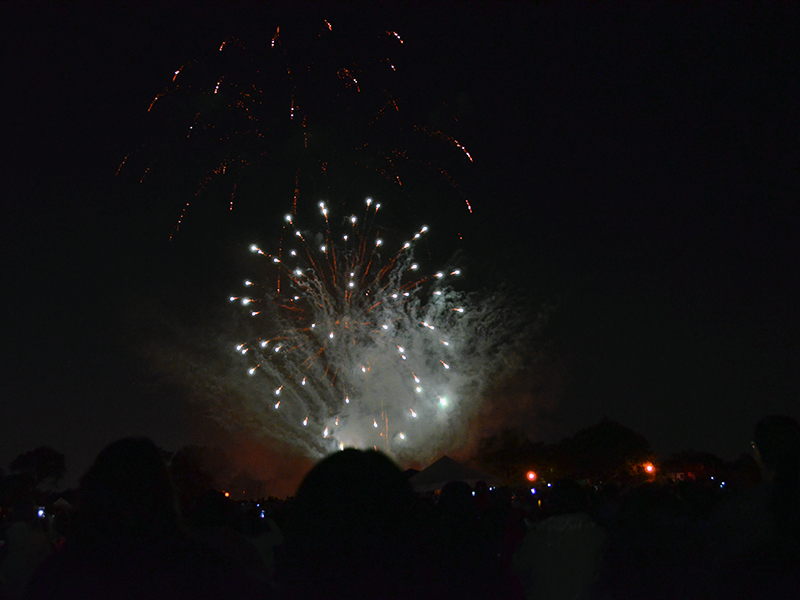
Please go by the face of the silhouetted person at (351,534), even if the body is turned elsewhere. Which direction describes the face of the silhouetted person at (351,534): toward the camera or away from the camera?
away from the camera

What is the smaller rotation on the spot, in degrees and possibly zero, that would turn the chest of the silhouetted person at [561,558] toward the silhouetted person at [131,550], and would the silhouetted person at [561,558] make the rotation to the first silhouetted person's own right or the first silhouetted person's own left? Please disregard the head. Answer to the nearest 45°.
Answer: approximately 135° to the first silhouetted person's own left

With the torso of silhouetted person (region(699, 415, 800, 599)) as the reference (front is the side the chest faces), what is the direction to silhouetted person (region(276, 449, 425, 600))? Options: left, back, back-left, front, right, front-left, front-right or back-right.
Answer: back-left

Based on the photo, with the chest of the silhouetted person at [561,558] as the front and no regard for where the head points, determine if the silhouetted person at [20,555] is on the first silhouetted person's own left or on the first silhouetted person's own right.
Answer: on the first silhouetted person's own left

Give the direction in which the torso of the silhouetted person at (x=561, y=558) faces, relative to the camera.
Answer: away from the camera

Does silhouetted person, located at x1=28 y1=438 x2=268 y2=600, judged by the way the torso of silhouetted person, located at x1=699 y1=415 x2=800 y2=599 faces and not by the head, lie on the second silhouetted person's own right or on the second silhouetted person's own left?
on the second silhouetted person's own left

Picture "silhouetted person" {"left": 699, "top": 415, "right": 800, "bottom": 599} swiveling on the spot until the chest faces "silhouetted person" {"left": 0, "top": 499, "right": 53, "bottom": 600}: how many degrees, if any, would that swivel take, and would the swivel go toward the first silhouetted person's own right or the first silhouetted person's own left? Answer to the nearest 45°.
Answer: approximately 90° to the first silhouetted person's own left

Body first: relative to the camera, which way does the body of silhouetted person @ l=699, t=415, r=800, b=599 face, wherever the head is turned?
away from the camera

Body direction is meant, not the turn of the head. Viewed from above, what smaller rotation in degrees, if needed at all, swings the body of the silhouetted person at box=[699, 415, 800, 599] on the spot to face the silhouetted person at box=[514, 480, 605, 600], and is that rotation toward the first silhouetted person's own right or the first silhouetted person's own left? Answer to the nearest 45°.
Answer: approximately 45° to the first silhouetted person's own left

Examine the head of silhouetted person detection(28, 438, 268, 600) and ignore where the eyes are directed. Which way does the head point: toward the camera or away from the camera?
away from the camera
